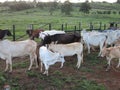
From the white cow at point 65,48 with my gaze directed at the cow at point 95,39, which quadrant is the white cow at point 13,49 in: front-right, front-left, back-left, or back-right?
back-left

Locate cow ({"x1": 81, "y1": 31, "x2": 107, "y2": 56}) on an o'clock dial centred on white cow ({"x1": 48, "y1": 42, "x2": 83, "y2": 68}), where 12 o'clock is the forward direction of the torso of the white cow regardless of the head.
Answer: The cow is roughly at 4 o'clock from the white cow.

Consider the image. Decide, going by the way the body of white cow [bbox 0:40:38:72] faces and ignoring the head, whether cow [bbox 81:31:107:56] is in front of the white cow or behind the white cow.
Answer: behind

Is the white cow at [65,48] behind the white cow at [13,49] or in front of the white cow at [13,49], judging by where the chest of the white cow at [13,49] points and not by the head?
behind

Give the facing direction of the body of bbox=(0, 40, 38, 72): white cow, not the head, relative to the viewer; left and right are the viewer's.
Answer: facing to the left of the viewer

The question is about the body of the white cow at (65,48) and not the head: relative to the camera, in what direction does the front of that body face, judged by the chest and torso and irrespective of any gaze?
to the viewer's left

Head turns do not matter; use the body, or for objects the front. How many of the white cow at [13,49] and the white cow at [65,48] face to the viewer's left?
2

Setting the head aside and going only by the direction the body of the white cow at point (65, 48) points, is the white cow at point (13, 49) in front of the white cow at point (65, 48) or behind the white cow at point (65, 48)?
in front
